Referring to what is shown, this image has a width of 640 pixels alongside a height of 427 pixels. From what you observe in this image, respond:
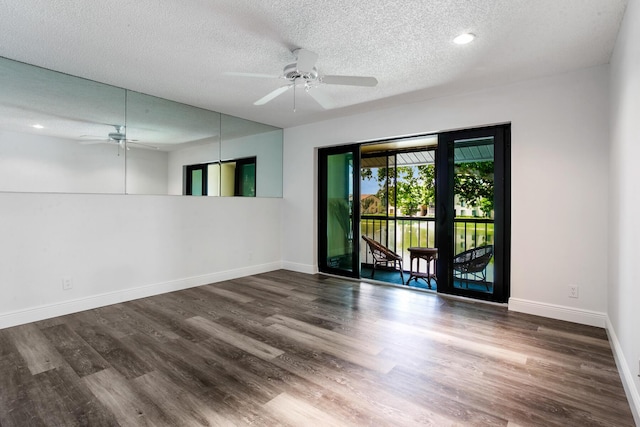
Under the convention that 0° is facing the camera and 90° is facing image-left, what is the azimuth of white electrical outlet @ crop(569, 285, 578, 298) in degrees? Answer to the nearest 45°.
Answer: approximately 0°

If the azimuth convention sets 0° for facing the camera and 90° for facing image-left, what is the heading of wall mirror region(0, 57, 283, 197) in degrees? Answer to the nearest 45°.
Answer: approximately 315°

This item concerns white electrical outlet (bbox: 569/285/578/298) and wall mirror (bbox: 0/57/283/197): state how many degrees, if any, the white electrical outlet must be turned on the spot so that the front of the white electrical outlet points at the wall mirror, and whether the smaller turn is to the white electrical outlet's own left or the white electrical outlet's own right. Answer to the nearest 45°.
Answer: approximately 45° to the white electrical outlet's own right

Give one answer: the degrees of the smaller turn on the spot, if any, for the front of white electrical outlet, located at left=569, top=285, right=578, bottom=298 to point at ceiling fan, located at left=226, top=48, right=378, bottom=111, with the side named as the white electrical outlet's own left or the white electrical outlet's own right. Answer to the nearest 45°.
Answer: approximately 45° to the white electrical outlet's own right

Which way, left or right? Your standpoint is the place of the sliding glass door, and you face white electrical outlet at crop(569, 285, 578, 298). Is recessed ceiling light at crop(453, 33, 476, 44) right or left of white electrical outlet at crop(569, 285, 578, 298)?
right

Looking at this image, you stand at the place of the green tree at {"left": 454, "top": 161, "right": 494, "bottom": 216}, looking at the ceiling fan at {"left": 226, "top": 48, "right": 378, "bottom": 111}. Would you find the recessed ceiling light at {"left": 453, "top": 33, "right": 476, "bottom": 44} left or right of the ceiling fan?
left

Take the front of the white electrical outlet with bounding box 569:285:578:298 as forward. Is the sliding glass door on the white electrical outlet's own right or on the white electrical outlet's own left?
on the white electrical outlet's own right
